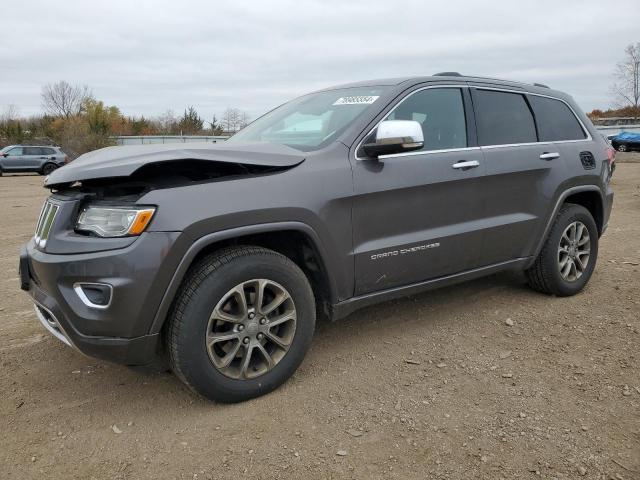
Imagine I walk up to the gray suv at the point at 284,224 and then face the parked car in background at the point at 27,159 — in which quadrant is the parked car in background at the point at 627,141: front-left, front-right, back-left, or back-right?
front-right

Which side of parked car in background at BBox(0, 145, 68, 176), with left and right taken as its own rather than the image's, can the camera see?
left

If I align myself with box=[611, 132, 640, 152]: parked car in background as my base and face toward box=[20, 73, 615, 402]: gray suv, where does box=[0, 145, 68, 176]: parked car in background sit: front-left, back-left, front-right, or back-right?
front-right

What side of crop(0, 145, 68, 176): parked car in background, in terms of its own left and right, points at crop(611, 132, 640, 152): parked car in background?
back

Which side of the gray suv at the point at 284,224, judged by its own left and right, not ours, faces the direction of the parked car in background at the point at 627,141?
back

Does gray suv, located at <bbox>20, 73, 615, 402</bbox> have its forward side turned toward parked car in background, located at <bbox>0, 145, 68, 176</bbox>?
no

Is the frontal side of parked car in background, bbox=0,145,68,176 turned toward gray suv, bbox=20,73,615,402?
no

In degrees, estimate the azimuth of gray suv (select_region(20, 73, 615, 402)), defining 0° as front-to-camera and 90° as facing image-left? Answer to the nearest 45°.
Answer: approximately 45°

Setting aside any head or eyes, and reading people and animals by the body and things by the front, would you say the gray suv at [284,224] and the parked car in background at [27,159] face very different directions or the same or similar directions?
same or similar directions
